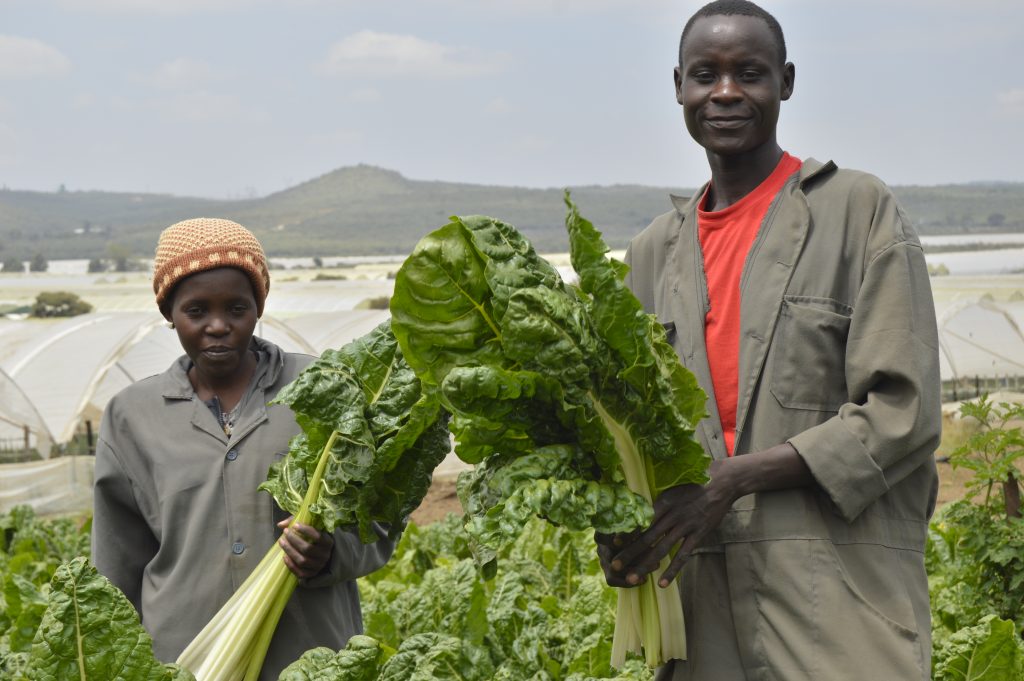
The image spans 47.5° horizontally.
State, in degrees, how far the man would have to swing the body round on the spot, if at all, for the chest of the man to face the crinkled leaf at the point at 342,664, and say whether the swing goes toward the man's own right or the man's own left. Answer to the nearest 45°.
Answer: approximately 45° to the man's own right

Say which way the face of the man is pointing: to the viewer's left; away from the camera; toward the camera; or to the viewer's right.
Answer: toward the camera

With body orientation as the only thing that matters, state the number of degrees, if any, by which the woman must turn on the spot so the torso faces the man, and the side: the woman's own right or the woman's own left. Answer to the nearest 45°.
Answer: approximately 45° to the woman's own left

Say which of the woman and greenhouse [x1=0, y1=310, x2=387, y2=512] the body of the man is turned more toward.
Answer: the woman

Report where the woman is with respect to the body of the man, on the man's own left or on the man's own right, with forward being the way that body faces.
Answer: on the man's own right

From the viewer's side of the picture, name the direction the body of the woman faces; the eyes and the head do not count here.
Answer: toward the camera

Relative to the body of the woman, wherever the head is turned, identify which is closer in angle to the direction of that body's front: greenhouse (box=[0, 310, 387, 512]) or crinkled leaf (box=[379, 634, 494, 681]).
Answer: the crinkled leaf

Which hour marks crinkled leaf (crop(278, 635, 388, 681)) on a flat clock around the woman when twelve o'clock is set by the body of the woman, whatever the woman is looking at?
The crinkled leaf is roughly at 11 o'clock from the woman.

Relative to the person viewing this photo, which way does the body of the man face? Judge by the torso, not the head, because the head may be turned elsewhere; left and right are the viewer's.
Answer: facing the viewer and to the left of the viewer

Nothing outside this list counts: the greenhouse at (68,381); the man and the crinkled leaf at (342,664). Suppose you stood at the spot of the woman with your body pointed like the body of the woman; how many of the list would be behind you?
1

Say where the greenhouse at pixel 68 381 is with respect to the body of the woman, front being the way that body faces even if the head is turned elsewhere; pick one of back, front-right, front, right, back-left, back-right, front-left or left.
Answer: back

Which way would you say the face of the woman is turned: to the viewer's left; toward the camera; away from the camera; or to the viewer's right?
toward the camera

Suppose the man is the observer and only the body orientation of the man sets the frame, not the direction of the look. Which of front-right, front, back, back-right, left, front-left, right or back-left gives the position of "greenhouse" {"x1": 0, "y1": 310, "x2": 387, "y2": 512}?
right

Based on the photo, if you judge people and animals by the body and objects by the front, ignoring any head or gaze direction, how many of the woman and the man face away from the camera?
0
